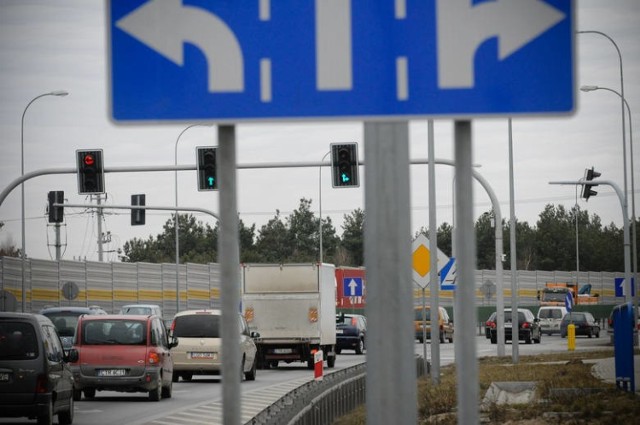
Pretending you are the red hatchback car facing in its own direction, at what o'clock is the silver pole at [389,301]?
The silver pole is roughly at 6 o'clock from the red hatchback car.

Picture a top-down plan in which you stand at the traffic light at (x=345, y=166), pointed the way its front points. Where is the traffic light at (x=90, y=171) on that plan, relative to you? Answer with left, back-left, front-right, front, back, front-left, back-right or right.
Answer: right

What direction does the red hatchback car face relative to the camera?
away from the camera

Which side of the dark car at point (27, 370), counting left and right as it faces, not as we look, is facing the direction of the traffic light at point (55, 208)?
front

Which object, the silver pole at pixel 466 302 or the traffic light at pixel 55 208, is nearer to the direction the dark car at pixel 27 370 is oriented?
the traffic light

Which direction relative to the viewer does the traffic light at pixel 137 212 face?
away from the camera

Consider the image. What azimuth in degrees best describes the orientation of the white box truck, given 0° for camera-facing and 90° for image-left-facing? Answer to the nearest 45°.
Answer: approximately 180°

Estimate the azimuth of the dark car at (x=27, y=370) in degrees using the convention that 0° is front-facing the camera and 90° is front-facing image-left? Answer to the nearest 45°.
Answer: approximately 180°

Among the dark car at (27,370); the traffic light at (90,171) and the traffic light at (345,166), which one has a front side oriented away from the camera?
the dark car
